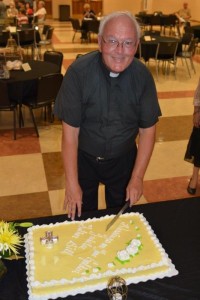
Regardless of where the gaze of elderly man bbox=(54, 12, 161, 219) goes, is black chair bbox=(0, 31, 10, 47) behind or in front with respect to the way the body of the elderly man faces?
behind

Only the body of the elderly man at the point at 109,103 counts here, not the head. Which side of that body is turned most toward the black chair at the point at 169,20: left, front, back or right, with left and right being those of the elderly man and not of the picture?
back

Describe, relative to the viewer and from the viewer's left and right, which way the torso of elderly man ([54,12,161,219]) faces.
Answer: facing the viewer

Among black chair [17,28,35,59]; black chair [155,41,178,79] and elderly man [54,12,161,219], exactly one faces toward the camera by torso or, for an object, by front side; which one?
the elderly man

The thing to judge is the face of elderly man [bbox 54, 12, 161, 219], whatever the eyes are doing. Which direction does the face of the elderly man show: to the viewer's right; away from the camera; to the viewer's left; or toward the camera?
toward the camera
